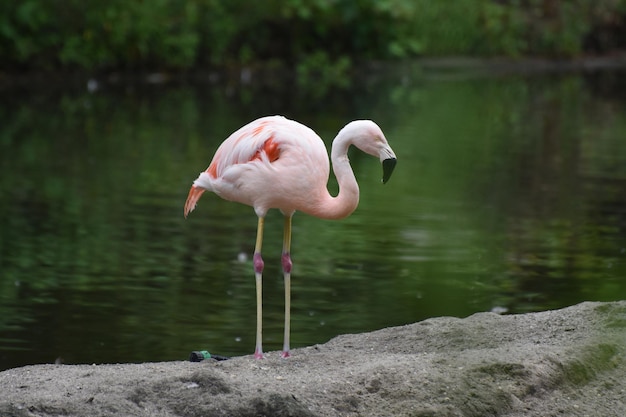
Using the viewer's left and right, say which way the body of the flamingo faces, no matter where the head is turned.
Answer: facing to the right of the viewer
